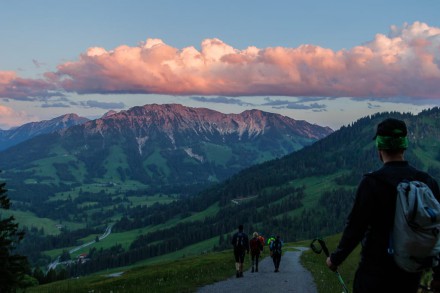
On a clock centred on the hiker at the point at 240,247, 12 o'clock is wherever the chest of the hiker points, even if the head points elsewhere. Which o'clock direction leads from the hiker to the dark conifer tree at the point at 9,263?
The dark conifer tree is roughly at 8 o'clock from the hiker.

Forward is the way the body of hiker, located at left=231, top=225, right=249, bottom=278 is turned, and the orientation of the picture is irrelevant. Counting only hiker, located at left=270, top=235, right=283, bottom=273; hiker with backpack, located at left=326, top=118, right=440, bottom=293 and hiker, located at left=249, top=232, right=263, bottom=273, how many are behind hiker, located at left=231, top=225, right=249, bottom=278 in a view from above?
1

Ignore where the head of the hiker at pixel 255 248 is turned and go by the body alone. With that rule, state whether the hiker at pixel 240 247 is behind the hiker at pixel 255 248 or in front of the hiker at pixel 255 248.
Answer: behind

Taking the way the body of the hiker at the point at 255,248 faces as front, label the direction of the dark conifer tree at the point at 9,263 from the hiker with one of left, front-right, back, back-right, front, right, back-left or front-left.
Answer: back-left

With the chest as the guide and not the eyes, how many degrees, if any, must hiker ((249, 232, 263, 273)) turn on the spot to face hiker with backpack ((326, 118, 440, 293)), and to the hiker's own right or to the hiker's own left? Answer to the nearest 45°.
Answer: approximately 180°

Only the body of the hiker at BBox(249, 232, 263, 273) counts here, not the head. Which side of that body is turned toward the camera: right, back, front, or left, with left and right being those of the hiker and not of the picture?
back

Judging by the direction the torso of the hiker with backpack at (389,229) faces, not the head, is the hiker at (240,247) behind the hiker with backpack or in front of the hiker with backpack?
in front

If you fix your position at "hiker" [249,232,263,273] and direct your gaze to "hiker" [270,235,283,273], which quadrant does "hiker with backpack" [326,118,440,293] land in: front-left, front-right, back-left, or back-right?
back-right

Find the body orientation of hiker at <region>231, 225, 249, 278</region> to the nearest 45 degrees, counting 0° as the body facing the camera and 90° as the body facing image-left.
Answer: approximately 180°

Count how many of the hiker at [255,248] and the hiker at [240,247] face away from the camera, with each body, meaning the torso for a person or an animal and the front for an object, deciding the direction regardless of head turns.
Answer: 2

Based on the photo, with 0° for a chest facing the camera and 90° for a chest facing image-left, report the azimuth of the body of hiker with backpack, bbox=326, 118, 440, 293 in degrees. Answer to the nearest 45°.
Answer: approximately 135°
